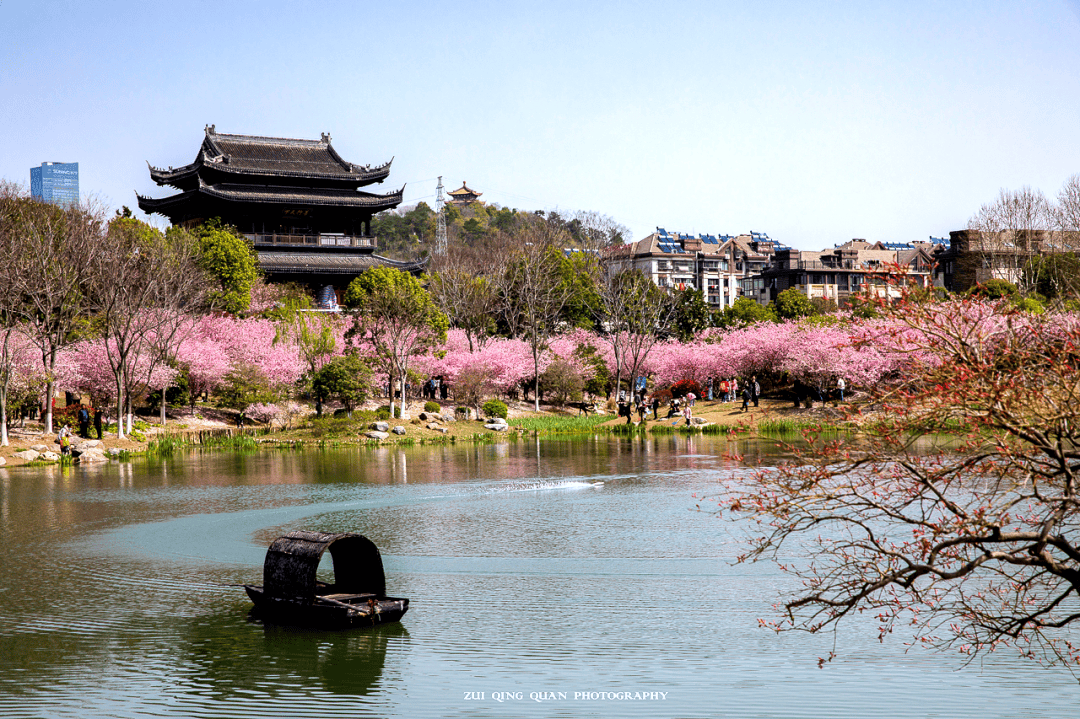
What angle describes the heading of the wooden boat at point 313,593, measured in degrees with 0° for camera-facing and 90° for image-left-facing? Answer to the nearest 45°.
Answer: approximately 315°

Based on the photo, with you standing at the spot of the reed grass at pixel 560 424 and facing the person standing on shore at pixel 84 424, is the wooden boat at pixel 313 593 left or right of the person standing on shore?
left
